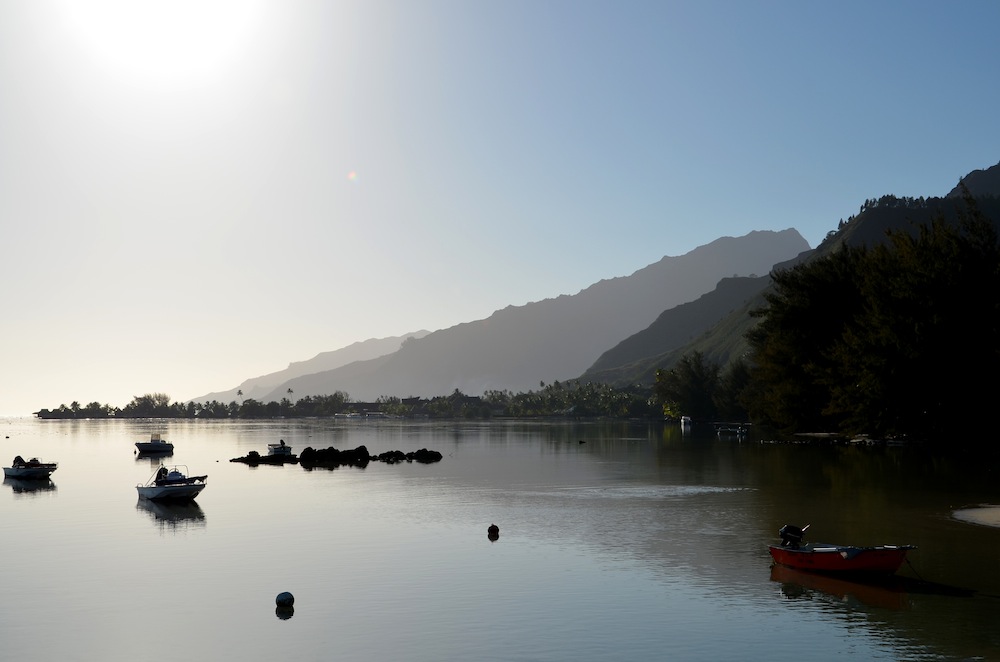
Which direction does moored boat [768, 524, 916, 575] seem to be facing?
to the viewer's right
